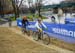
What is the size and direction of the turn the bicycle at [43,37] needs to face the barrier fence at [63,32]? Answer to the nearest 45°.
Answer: approximately 90° to its left
